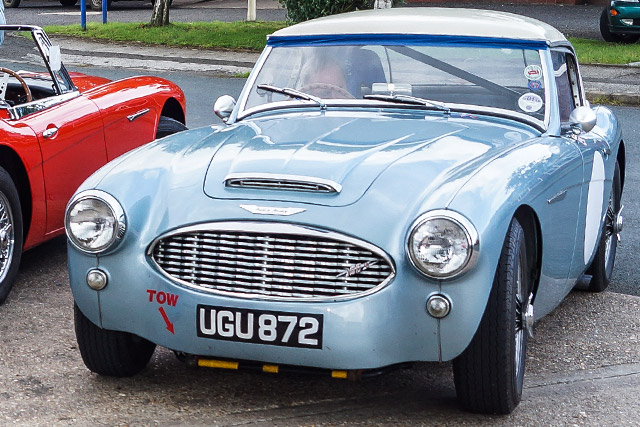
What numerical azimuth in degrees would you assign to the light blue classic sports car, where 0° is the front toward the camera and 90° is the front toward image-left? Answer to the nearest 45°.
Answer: approximately 45°

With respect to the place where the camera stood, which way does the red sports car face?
facing away from the viewer and to the right of the viewer

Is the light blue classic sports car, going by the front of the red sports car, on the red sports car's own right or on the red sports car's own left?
on the red sports car's own right

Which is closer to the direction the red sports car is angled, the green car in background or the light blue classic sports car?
the green car in background

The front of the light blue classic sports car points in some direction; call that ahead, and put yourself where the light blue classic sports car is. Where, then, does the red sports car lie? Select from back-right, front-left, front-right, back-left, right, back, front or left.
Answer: right

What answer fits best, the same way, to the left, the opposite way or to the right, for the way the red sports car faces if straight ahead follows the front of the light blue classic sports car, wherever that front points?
the opposite way
